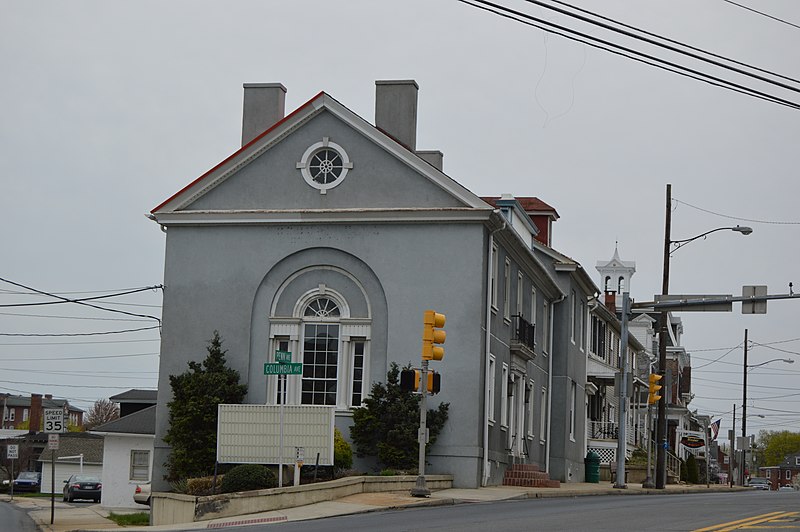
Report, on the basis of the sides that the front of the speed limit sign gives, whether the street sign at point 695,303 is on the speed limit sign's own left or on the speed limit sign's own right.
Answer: on the speed limit sign's own left

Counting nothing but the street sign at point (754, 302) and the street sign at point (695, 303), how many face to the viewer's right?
0

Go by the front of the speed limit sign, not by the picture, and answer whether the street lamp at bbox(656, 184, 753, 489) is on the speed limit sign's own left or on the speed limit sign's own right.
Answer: on the speed limit sign's own left

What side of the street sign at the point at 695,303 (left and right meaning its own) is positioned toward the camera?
back

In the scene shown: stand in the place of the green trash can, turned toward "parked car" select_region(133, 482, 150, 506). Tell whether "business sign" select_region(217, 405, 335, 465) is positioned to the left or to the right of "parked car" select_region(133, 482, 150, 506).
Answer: left

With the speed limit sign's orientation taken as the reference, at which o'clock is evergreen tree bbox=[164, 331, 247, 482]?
The evergreen tree is roughly at 10 o'clock from the speed limit sign.

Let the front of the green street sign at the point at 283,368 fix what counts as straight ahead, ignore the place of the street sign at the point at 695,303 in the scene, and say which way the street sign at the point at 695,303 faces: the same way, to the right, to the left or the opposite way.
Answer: the opposite way

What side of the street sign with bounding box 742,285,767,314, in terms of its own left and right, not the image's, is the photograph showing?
back

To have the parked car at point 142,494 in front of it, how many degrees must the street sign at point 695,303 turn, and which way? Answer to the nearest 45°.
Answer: approximately 90° to its left

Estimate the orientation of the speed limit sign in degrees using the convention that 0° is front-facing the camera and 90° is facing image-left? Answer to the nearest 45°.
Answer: approximately 0°
